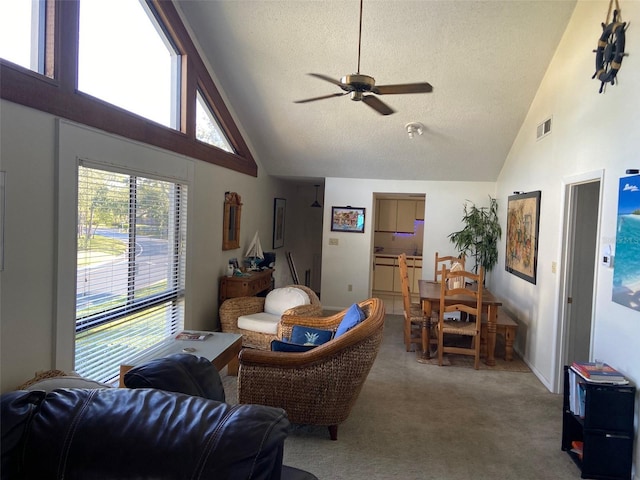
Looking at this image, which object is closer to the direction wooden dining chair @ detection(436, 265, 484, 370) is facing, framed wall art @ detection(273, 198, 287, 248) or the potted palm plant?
the potted palm plant

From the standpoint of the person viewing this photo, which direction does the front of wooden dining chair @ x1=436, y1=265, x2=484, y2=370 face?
facing away from the viewer

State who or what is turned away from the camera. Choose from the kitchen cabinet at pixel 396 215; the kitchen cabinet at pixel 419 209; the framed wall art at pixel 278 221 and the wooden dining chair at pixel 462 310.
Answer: the wooden dining chair

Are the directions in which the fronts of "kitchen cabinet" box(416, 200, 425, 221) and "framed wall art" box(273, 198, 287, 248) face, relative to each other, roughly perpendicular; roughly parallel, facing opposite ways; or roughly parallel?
roughly perpendicular

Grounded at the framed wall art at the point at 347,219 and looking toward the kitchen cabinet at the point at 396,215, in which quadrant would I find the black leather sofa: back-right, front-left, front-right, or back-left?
back-right

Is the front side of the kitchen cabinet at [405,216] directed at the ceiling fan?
yes

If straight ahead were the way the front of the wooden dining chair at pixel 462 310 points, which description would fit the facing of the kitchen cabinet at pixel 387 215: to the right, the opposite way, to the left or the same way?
the opposite way

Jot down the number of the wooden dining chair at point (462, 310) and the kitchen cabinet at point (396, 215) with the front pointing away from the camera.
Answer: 1

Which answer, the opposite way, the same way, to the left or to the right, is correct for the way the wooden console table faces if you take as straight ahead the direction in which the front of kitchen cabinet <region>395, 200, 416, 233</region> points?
to the left

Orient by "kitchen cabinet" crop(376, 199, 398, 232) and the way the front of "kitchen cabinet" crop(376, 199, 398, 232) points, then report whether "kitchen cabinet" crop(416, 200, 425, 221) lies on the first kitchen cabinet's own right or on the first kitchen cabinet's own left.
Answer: on the first kitchen cabinet's own left

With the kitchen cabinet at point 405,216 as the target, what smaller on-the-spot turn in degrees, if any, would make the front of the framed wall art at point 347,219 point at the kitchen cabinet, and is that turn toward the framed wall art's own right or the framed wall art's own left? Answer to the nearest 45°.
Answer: approximately 135° to the framed wall art's own left
